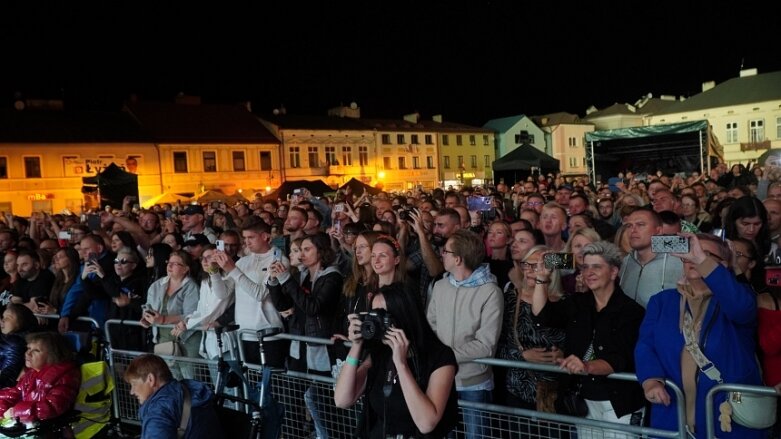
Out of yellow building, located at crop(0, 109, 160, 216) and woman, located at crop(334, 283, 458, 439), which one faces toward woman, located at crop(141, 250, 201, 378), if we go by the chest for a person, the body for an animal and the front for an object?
the yellow building

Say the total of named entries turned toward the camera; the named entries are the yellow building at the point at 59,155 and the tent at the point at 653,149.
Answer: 2

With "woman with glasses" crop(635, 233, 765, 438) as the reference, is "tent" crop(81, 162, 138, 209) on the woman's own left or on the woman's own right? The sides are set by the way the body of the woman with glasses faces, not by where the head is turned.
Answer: on the woman's own right

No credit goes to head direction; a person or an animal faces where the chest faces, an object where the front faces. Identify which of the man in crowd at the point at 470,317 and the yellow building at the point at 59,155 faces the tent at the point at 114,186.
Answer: the yellow building

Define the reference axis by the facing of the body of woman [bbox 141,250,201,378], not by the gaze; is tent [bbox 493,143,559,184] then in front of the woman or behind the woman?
behind

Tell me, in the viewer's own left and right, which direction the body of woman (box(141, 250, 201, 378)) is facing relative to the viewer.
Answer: facing the viewer and to the left of the viewer

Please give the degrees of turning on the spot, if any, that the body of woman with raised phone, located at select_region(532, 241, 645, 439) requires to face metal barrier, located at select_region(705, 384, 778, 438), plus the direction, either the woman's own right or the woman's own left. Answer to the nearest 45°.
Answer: approximately 90° to the woman's own left

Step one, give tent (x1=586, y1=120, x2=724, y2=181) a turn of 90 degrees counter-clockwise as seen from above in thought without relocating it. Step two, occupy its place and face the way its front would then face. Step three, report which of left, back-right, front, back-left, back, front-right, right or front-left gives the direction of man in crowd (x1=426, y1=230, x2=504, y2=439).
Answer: right

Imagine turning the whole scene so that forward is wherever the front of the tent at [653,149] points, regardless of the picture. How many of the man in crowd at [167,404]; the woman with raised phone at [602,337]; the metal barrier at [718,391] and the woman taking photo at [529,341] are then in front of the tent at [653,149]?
4

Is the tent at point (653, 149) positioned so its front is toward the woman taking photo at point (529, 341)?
yes
